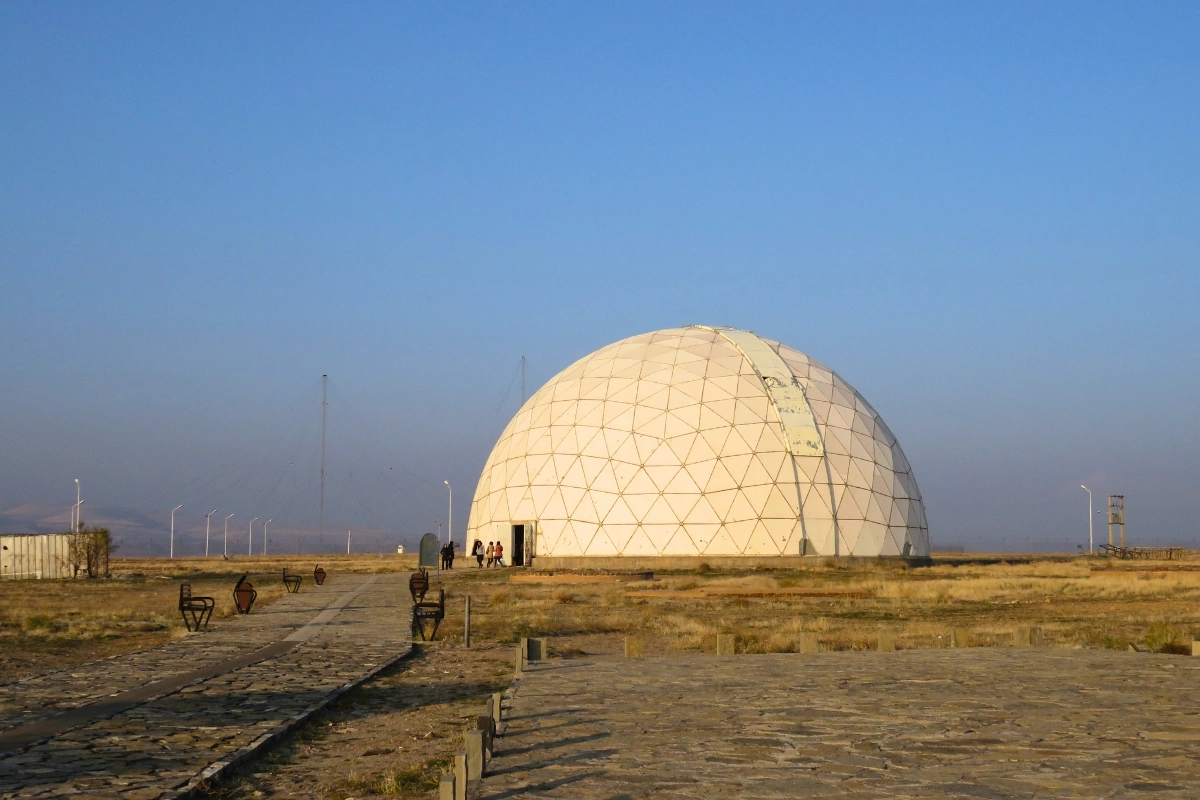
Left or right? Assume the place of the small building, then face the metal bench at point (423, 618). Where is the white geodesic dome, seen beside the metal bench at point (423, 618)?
left

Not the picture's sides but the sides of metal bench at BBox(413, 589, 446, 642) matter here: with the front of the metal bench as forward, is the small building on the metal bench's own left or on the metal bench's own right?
on the metal bench's own right

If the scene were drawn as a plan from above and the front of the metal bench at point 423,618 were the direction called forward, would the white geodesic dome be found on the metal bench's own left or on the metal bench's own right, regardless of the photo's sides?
on the metal bench's own right

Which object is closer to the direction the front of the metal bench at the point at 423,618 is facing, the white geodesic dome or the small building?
the small building

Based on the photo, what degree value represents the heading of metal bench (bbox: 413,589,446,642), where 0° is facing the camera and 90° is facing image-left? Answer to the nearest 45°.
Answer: approximately 90°

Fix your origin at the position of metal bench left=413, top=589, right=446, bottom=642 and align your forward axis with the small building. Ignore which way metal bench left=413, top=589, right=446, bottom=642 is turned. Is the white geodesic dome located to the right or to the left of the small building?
right
